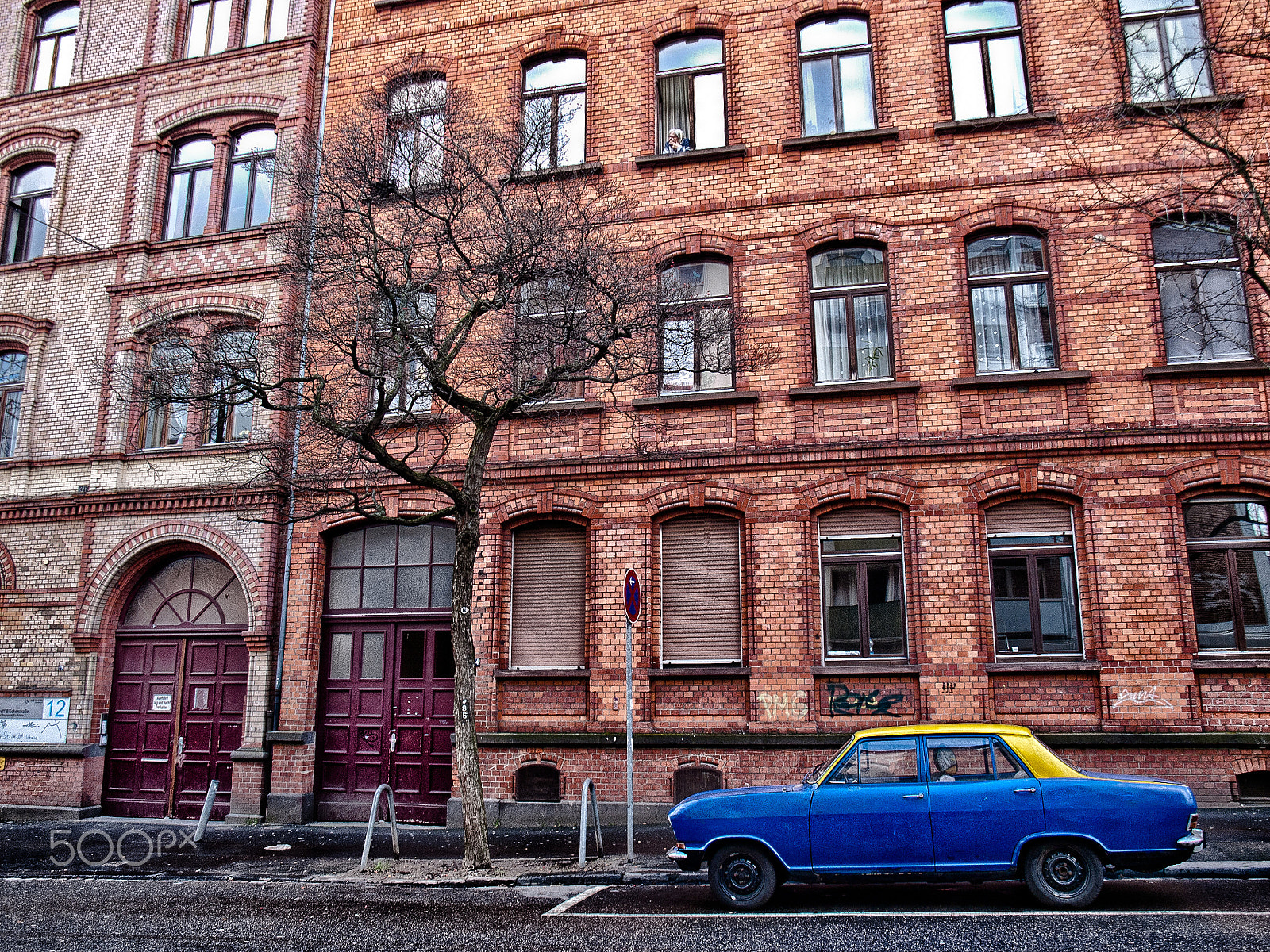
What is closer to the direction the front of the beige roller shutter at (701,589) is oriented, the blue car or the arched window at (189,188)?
the blue car

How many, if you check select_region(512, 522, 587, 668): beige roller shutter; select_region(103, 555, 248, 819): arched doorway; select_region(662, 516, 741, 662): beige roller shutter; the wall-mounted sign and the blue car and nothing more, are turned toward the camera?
4

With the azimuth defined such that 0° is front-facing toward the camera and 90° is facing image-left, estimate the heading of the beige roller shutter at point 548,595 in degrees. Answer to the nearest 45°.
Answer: approximately 0°

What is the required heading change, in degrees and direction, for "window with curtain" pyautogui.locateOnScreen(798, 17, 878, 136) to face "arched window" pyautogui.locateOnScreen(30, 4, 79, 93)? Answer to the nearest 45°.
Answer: approximately 90° to its right

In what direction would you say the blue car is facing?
to the viewer's left

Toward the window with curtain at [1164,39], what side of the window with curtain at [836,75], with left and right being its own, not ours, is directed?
left
